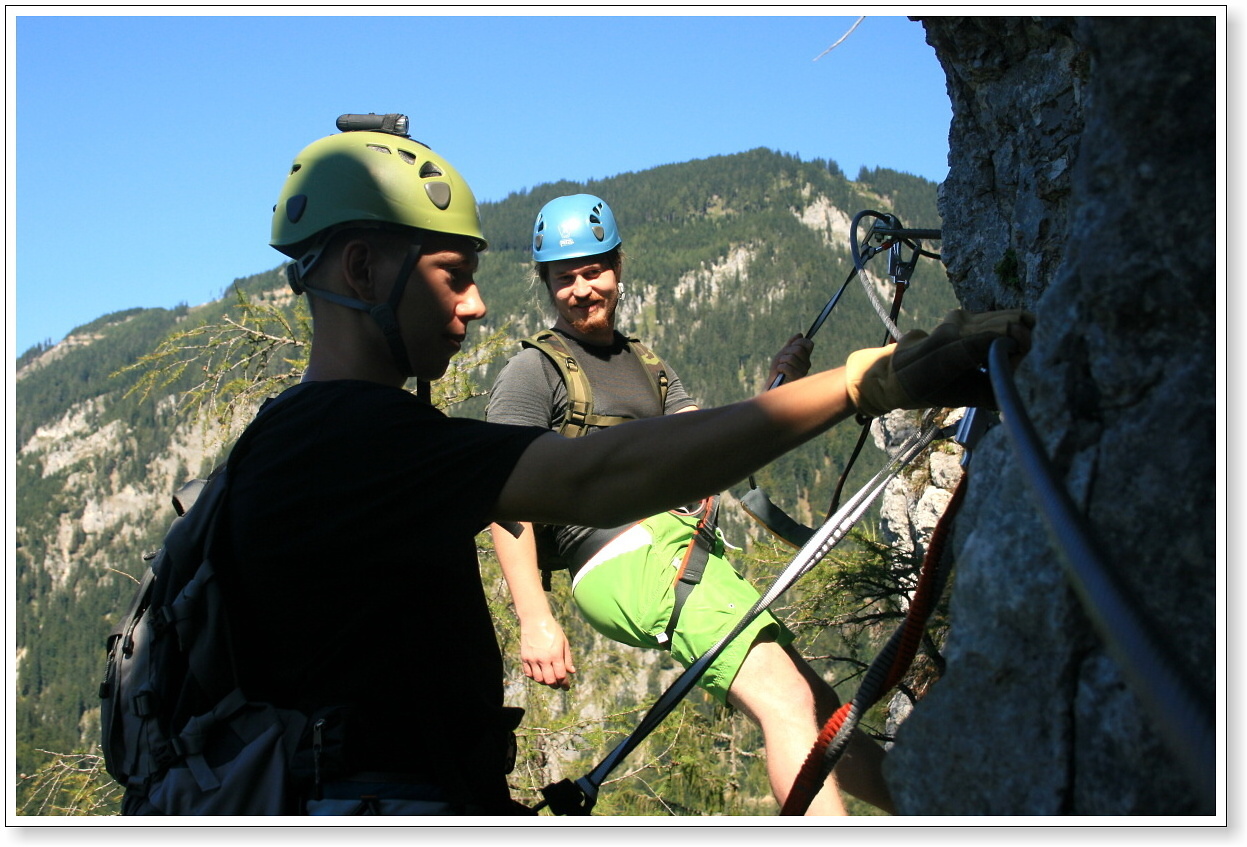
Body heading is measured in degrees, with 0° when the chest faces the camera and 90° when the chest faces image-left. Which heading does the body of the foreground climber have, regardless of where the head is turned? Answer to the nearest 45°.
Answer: approximately 270°
